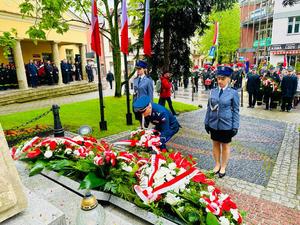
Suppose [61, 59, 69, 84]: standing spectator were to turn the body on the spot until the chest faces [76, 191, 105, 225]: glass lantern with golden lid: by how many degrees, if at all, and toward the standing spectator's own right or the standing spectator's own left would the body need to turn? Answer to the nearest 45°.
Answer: approximately 45° to the standing spectator's own right

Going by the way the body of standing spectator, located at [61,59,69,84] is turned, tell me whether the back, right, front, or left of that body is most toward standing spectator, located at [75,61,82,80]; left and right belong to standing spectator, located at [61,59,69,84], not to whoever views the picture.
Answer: left

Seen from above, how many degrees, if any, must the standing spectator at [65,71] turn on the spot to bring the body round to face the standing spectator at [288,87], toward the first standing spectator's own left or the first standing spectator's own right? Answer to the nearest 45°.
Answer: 0° — they already face them

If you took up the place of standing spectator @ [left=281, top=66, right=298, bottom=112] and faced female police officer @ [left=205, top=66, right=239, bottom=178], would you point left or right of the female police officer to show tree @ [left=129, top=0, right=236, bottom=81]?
right

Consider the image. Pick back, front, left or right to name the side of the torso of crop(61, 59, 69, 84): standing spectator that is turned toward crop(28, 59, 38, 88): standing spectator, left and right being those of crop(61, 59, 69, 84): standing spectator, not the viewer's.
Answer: right

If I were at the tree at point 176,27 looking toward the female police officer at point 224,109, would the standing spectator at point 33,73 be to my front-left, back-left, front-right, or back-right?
back-right

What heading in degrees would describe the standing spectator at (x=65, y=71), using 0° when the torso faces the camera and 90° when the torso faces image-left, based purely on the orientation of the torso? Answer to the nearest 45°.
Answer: approximately 315°
